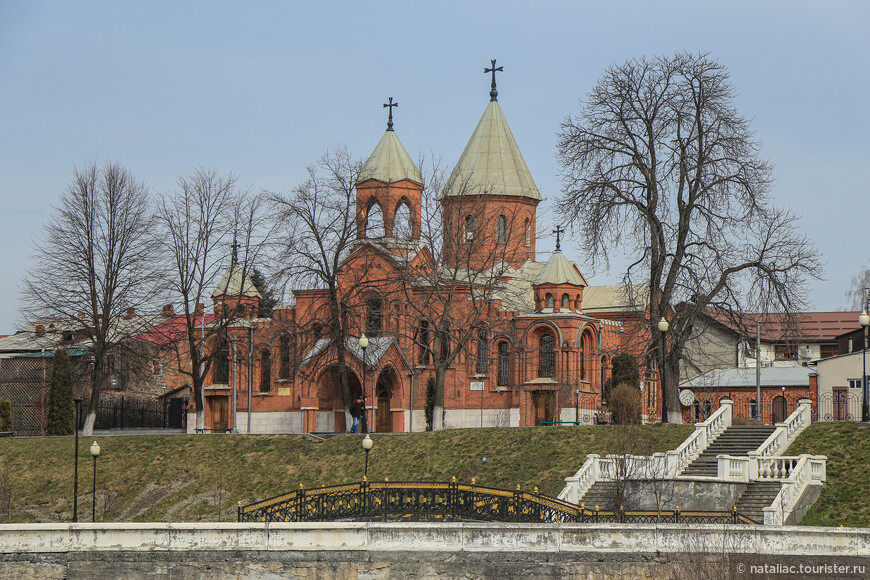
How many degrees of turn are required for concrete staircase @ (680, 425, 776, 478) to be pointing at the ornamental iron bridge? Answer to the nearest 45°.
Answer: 0° — it already faces it

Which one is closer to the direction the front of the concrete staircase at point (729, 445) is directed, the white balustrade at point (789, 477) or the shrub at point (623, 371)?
the white balustrade

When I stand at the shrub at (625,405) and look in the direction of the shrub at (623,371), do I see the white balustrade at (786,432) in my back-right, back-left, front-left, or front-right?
back-right

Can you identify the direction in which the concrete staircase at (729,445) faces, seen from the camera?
facing the viewer and to the left of the viewer

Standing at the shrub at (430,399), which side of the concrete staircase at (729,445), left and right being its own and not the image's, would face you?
right

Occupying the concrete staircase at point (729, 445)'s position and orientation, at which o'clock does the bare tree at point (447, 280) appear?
The bare tree is roughly at 3 o'clock from the concrete staircase.

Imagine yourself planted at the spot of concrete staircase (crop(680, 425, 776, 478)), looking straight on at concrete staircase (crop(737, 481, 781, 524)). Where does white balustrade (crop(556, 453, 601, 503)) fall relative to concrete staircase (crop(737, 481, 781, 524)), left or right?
right

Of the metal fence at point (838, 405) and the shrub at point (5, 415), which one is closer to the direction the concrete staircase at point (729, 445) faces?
the shrub
